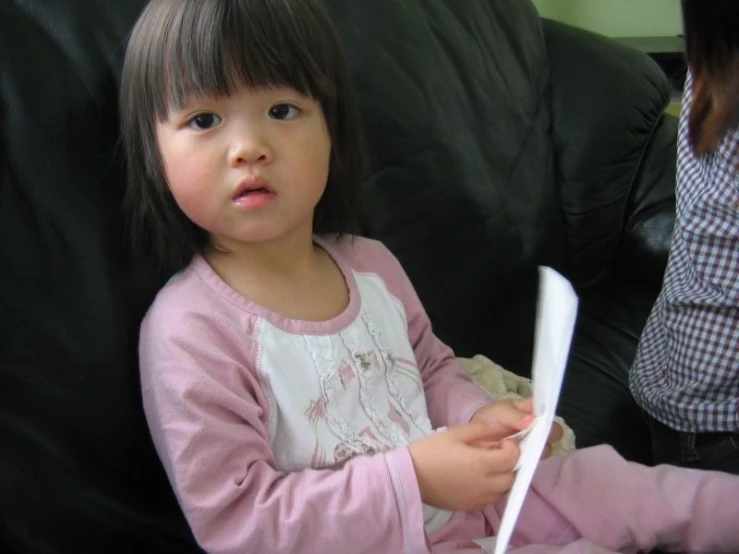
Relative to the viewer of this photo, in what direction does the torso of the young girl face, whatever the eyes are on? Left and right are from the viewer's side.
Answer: facing the viewer and to the right of the viewer
